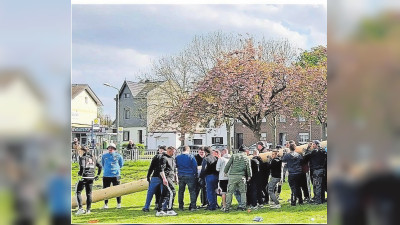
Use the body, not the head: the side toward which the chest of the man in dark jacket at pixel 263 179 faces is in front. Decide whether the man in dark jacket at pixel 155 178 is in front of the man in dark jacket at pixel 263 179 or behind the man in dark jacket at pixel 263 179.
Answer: in front

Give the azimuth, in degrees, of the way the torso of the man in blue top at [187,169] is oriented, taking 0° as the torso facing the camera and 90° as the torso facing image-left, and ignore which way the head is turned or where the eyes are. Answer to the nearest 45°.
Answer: approximately 180°

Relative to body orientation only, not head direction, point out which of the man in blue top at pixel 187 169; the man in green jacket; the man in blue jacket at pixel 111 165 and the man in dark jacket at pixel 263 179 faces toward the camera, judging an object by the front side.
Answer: the man in blue jacket

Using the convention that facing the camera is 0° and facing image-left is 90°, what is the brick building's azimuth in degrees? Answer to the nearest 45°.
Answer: approximately 0°

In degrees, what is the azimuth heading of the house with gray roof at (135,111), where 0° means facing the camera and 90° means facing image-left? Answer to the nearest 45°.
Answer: approximately 45°

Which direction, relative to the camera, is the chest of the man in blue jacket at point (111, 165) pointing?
toward the camera

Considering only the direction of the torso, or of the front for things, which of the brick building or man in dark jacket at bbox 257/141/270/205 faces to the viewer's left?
the man in dark jacket

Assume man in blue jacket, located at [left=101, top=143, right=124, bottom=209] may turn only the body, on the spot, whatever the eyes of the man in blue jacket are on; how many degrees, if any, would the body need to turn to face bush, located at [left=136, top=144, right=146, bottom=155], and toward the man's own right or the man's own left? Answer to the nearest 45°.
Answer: approximately 180°

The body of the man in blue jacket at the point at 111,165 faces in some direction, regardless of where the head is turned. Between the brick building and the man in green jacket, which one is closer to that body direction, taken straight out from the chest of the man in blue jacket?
the man in green jacket

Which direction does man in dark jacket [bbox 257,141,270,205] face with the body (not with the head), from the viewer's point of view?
to the viewer's left

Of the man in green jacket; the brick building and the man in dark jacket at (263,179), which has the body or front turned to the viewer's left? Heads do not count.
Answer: the man in dark jacket
